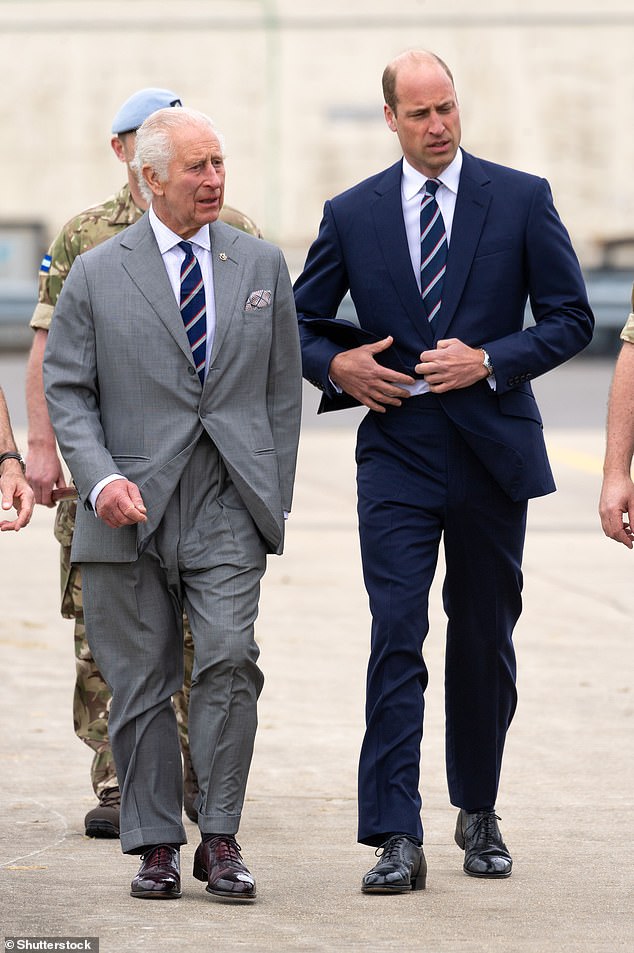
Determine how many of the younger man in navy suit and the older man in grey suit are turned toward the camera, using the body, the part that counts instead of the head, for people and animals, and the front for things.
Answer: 2

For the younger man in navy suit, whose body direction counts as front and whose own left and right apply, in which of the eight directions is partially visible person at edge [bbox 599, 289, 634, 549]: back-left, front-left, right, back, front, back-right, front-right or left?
left

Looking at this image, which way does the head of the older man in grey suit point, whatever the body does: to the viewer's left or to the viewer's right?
to the viewer's right

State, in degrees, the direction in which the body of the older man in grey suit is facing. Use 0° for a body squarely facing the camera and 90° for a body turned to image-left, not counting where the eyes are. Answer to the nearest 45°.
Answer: approximately 0°
